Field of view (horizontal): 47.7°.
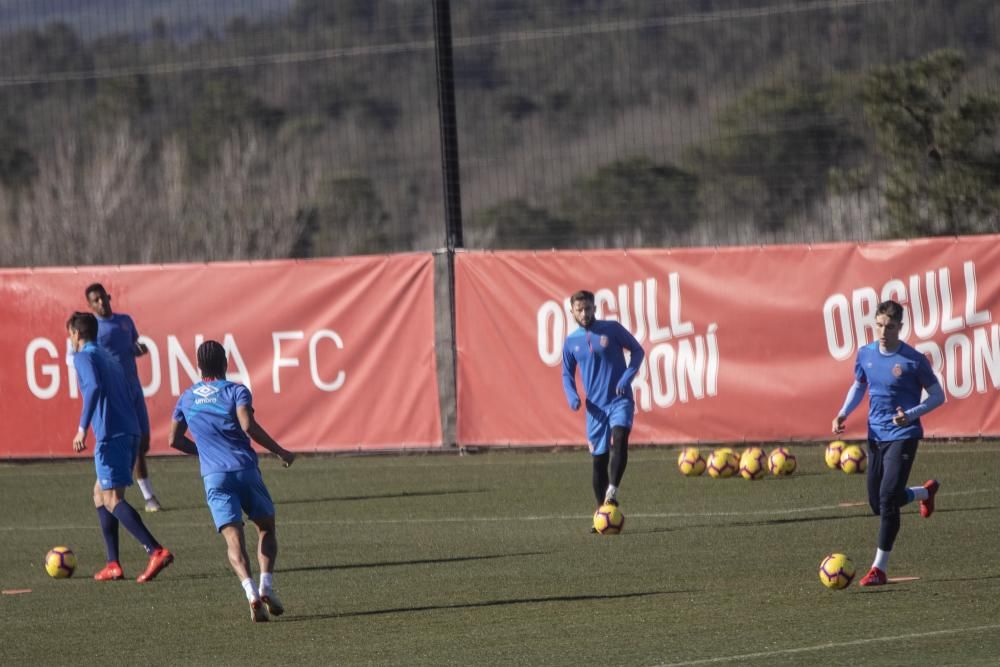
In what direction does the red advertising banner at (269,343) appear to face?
toward the camera

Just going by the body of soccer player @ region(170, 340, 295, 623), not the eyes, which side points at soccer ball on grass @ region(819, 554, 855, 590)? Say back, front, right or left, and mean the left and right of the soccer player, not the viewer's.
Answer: right

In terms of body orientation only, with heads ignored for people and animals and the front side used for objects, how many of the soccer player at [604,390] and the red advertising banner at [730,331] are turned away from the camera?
0

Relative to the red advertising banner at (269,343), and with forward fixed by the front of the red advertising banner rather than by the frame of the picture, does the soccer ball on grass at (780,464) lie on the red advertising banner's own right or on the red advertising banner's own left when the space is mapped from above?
on the red advertising banner's own left

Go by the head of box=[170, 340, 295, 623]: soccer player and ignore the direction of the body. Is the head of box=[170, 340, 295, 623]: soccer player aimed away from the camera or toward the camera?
away from the camera

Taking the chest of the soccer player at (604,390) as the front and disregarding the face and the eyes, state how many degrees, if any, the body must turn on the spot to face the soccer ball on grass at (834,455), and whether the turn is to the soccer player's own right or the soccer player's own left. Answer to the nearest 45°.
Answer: approximately 135° to the soccer player's own left

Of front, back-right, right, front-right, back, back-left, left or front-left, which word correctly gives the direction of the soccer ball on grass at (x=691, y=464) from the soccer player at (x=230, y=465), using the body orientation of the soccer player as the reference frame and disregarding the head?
front-right

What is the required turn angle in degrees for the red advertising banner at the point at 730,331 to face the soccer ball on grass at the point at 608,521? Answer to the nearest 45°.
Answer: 0° — it already faces it

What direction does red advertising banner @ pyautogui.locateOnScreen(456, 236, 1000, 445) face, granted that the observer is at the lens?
facing the viewer

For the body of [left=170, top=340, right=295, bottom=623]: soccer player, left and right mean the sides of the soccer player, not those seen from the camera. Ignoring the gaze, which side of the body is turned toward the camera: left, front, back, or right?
back

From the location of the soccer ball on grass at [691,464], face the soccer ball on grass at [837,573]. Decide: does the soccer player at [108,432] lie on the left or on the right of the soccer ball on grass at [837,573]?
right

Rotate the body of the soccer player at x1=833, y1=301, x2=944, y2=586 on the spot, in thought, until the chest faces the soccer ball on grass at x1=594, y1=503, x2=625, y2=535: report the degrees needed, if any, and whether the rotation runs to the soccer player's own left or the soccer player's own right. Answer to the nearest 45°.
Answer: approximately 90° to the soccer player's own right

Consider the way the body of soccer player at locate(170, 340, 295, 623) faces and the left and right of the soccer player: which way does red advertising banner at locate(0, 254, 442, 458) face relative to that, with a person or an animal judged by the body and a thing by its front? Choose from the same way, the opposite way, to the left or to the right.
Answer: the opposite way
